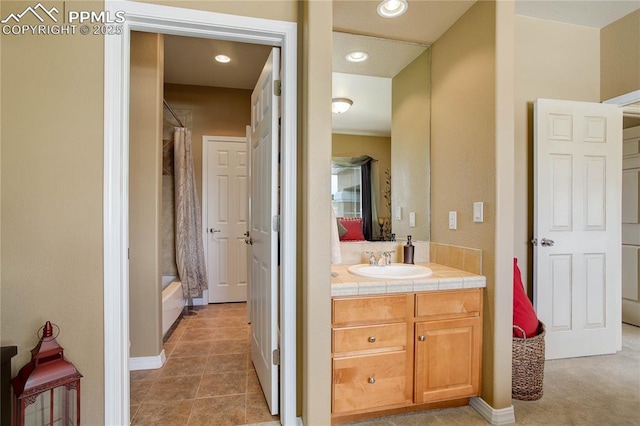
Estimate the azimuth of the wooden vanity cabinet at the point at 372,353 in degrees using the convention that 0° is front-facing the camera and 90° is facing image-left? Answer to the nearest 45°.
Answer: approximately 315°

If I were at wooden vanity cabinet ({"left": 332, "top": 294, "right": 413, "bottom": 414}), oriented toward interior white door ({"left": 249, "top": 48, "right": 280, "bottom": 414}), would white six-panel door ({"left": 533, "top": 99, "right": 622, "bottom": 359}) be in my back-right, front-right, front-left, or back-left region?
back-right

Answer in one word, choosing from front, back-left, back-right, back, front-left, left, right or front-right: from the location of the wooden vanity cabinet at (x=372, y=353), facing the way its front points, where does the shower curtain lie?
back

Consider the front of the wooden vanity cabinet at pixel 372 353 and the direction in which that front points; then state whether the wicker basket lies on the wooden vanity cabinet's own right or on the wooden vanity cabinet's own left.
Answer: on the wooden vanity cabinet's own left

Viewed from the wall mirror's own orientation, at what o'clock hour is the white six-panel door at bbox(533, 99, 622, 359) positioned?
The white six-panel door is roughly at 10 o'clock from the wall mirror.

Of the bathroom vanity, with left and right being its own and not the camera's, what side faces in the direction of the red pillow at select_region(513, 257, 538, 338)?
left
